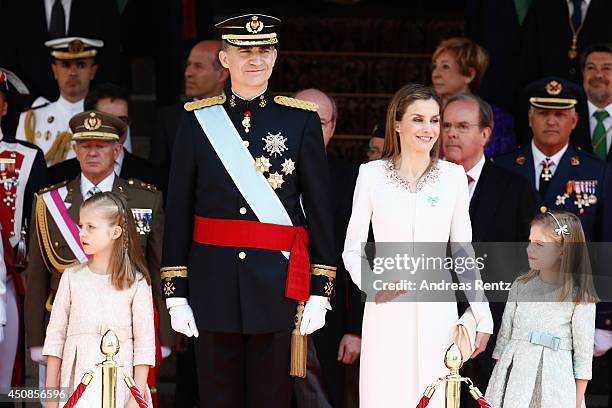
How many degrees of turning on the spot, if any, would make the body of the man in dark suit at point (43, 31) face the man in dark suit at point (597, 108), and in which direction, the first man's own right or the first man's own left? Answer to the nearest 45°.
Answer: approximately 45° to the first man's own left

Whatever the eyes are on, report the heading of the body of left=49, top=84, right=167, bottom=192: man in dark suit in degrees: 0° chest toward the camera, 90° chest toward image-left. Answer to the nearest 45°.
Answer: approximately 0°

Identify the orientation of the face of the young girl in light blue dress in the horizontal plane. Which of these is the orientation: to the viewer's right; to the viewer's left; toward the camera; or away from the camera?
to the viewer's left

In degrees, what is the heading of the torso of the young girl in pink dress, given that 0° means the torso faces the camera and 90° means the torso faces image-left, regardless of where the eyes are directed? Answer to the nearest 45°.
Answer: approximately 45°

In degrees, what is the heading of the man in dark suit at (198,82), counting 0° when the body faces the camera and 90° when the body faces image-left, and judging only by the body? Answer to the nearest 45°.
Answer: approximately 45°

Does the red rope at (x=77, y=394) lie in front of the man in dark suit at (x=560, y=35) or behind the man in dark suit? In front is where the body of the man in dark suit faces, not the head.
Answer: in front

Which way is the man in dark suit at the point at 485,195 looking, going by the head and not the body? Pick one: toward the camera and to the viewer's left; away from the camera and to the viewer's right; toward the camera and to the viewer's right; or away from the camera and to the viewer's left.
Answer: toward the camera and to the viewer's left

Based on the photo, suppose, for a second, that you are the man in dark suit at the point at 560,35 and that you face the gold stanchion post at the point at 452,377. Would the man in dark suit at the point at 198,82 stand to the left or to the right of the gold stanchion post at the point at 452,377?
right
